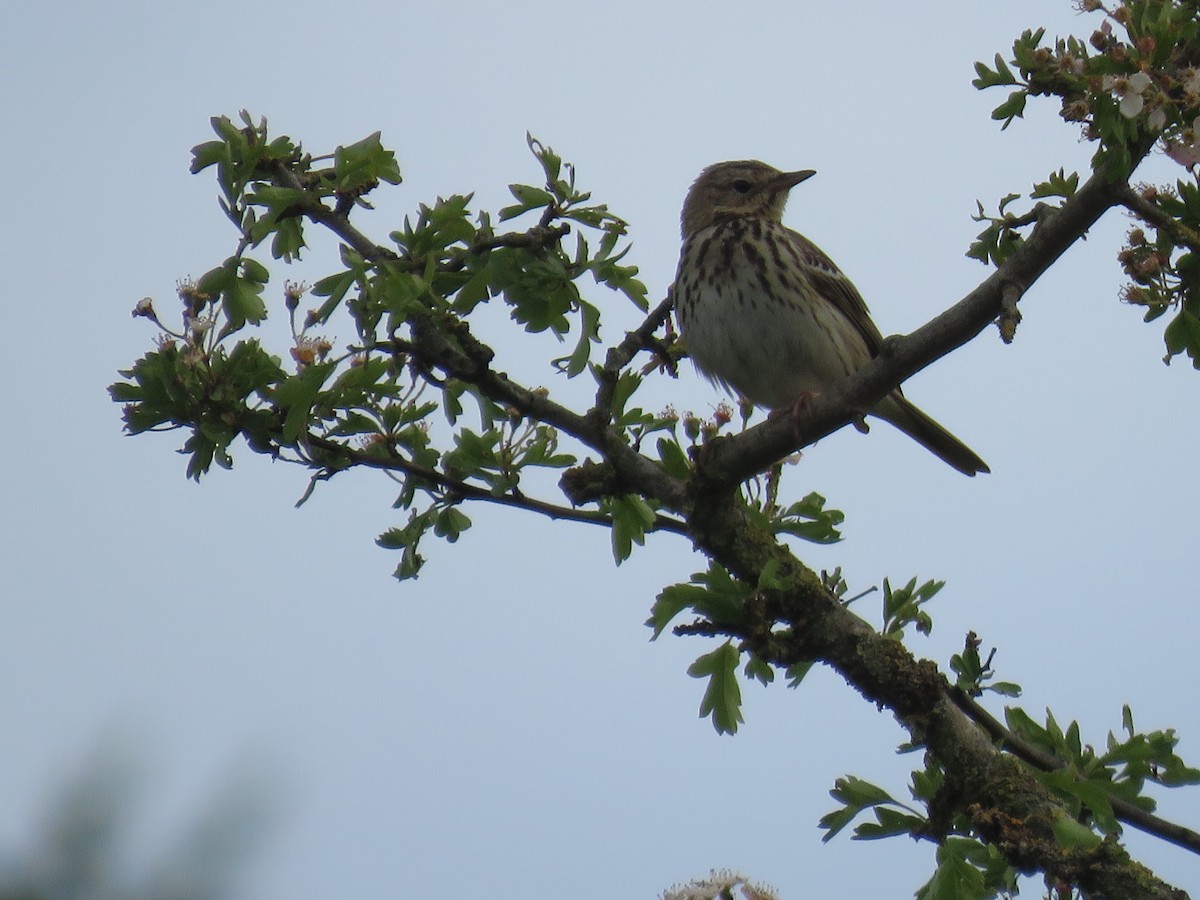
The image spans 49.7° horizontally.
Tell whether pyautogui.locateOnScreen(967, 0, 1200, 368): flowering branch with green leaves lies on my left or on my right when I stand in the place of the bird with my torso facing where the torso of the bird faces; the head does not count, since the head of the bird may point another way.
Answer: on my left

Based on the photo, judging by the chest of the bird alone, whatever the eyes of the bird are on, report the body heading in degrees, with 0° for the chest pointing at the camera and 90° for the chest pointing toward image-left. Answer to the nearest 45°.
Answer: approximately 45°

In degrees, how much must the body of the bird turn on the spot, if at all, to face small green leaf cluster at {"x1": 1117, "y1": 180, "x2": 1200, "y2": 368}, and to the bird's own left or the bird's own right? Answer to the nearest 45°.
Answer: approximately 90° to the bird's own left
